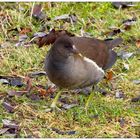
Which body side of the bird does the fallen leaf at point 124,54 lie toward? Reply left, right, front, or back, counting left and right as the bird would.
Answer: back

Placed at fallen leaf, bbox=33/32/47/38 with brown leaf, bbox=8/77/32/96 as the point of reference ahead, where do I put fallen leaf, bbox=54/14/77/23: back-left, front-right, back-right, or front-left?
back-left

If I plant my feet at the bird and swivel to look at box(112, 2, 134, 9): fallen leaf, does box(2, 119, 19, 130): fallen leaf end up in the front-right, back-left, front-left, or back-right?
back-left

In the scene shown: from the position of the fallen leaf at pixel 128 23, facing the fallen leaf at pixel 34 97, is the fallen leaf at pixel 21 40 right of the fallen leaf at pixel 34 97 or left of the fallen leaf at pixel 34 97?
right

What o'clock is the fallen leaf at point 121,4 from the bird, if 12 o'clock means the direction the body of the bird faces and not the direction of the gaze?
The fallen leaf is roughly at 5 o'clock from the bird.

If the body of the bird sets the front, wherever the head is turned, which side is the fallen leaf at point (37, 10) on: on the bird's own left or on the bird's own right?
on the bird's own right

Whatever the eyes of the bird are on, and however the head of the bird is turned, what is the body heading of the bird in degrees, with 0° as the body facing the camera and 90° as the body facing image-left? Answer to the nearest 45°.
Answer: approximately 45°

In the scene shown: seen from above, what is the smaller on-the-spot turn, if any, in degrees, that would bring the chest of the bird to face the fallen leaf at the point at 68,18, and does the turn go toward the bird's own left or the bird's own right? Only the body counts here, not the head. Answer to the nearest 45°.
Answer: approximately 135° to the bird's own right
